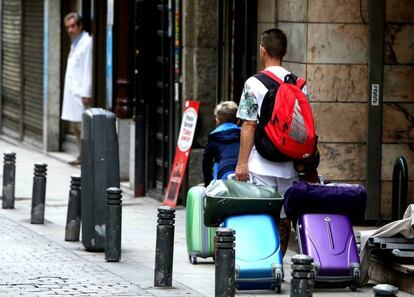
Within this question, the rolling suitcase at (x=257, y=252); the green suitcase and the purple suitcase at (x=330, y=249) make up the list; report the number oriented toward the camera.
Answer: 2

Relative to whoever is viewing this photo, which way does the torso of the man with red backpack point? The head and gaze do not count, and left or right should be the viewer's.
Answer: facing away from the viewer and to the left of the viewer

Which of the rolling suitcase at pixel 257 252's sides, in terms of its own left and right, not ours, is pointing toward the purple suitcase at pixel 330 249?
left

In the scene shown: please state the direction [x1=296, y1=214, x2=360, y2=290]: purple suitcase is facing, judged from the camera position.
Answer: facing the viewer

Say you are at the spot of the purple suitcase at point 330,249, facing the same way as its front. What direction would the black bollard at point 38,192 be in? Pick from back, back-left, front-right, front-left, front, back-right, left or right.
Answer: back-right

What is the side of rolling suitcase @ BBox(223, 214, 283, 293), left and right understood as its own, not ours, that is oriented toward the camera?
front
